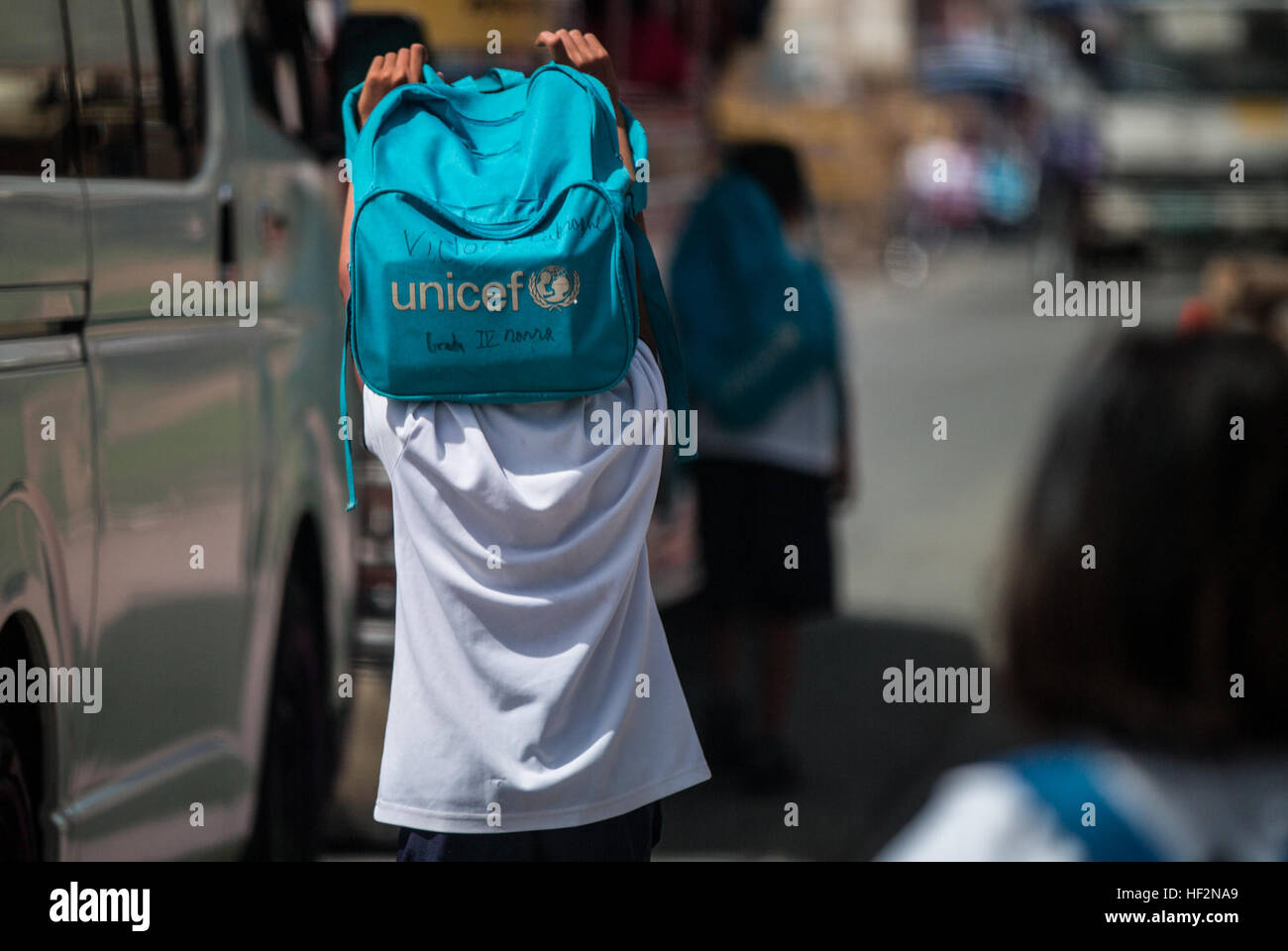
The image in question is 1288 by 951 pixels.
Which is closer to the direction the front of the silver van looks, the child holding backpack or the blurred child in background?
the blurred child in background

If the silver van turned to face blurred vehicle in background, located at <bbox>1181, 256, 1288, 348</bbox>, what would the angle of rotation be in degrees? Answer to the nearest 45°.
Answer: approximately 45° to its right

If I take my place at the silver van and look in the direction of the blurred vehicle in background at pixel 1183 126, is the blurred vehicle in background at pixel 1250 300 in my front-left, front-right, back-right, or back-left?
front-right

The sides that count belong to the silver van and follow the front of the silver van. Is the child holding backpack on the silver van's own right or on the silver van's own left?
on the silver van's own right

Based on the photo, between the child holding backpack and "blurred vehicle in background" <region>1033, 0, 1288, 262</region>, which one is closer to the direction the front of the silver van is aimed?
the blurred vehicle in background

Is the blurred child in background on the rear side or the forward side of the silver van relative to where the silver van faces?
on the forward side

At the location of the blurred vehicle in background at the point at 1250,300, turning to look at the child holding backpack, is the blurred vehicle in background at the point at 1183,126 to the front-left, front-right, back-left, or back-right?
back-right

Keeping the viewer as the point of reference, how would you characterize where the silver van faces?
facing away from the viewer and to the right of the viewer

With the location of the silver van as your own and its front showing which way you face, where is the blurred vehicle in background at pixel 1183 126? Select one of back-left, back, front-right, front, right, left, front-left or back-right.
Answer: front
